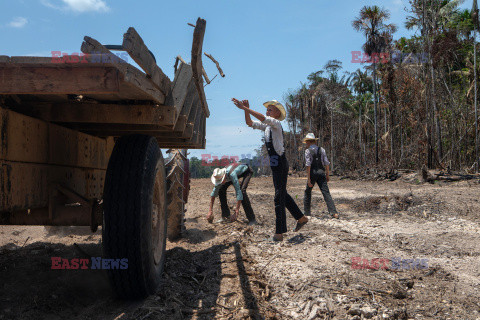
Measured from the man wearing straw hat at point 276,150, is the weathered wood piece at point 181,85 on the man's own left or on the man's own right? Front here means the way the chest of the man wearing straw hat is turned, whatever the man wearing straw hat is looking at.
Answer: on the man's own left

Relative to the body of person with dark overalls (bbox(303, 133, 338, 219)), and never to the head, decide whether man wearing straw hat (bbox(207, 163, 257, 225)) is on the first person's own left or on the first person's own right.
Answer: on the first person's own left

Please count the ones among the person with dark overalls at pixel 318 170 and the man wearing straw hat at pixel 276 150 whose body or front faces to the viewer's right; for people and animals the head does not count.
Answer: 0

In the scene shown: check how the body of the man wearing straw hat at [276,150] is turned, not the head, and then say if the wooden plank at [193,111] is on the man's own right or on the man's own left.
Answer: on the man's own left

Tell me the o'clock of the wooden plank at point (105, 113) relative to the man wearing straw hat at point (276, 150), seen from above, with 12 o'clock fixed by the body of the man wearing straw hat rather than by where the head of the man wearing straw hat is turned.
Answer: The wooden plank is roughly at 10 o'clock from the man wearing straw hat.

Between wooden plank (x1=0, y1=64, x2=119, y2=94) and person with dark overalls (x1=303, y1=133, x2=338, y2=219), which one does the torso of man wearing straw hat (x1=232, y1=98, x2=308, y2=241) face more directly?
the wooden plank

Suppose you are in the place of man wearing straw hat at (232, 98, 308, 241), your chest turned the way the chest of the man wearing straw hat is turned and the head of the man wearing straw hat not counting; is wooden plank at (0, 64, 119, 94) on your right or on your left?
on your left

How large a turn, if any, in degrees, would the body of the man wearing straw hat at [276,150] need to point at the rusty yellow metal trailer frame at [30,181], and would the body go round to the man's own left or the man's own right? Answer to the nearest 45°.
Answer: approximately 45° to the man's own left

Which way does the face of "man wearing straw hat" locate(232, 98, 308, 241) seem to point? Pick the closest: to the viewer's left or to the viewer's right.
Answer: to the viewer's left

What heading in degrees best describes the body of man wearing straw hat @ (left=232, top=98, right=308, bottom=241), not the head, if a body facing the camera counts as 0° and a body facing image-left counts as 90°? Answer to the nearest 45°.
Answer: approximately 90°
